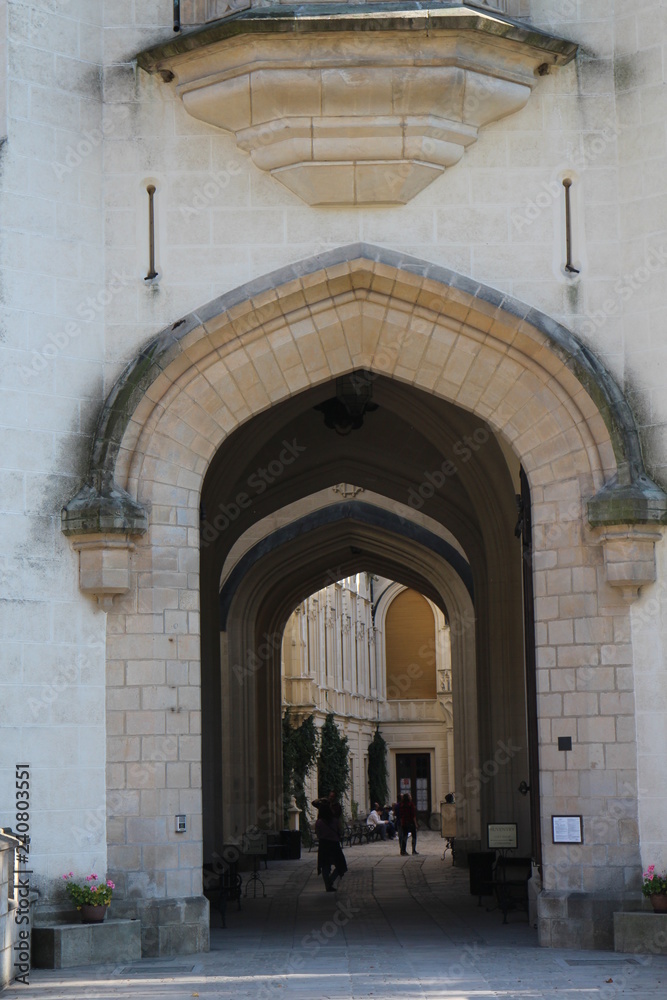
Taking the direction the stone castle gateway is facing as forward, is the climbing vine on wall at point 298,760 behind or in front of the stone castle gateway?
behind

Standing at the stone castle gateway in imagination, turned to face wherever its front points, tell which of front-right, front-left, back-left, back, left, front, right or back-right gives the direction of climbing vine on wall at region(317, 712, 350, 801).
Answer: back

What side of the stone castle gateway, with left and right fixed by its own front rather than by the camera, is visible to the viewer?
front

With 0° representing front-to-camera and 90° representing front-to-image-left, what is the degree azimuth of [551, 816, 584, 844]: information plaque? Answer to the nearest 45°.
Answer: approximately 0°

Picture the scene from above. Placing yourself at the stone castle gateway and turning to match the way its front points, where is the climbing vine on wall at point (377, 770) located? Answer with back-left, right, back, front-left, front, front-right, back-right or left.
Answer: back

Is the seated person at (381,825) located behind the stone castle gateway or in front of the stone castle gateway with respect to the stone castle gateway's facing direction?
behind

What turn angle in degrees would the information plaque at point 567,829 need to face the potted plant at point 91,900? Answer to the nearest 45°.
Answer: approximately 90° to its right
